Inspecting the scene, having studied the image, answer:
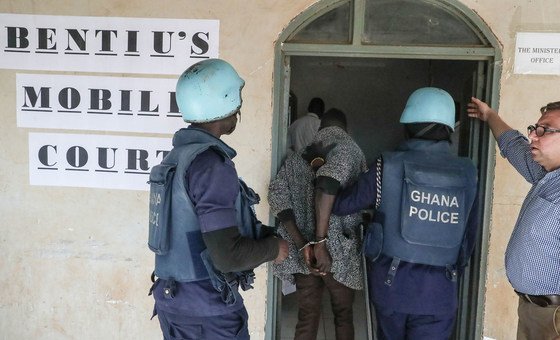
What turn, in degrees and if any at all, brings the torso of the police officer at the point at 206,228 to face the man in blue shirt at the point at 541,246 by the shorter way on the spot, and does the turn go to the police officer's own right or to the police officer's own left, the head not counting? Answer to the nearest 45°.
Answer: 0° — they already face them

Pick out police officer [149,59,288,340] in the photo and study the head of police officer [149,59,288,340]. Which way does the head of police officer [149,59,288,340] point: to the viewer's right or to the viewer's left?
to the viewer's right

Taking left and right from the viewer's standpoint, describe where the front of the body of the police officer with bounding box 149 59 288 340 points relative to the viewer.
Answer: facing to the right of the viewer

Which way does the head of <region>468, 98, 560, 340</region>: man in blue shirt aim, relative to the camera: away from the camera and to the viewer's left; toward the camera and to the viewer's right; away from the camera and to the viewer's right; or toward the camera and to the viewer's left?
toward the camera and to the viewer's left

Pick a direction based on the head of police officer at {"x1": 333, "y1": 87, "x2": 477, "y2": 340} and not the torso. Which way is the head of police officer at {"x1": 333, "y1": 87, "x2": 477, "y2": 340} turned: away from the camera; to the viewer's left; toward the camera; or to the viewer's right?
away from the camera

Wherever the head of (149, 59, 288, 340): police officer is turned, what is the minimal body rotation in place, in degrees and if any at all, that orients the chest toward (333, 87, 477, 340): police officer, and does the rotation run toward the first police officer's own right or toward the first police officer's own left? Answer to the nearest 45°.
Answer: approximately 45° to the first police officer's own left
